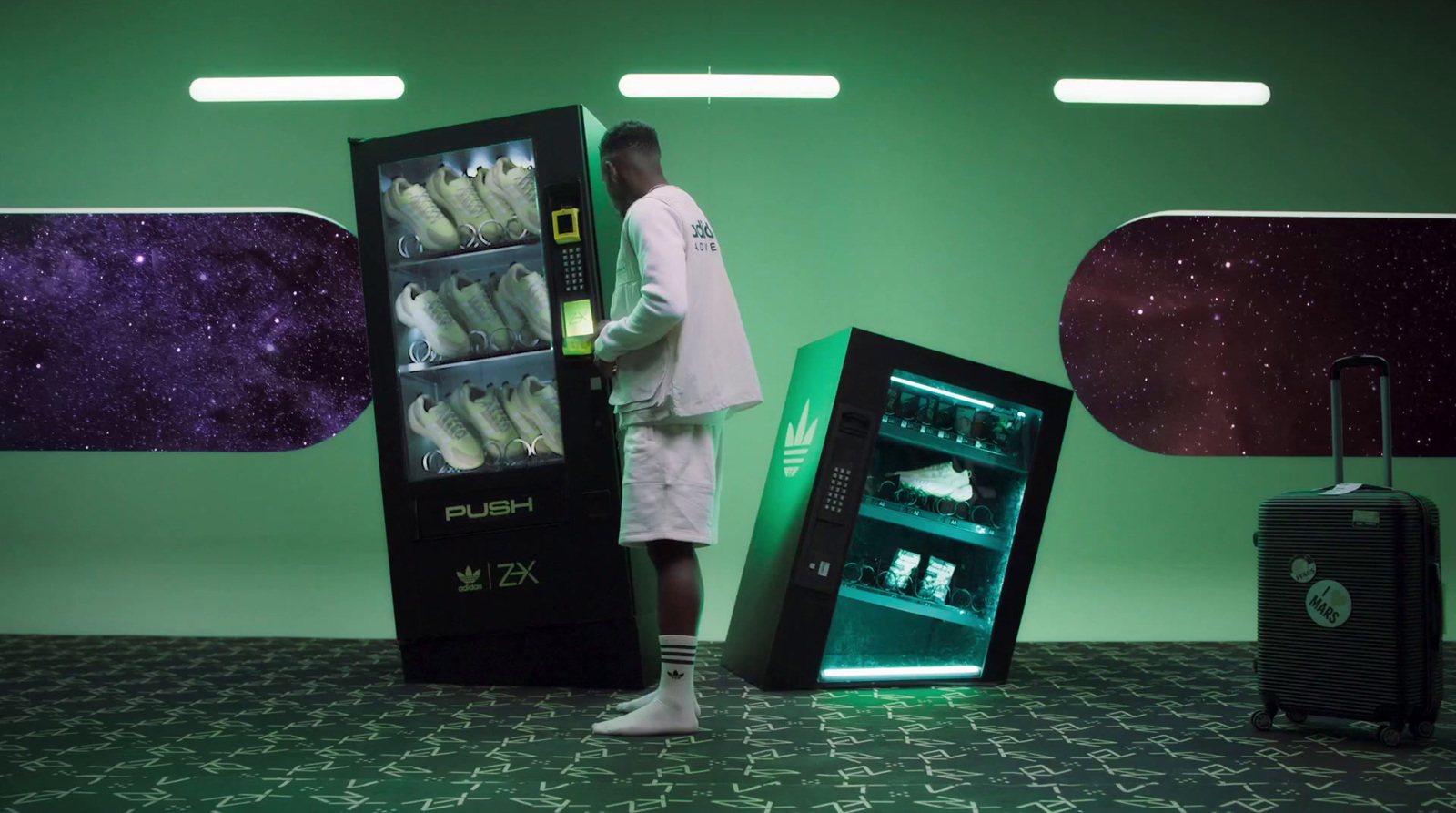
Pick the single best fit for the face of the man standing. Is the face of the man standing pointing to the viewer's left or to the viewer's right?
to the viewer's left

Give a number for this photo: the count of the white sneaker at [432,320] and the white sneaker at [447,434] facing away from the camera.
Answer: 0

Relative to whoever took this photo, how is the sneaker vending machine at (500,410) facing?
facing the viewer

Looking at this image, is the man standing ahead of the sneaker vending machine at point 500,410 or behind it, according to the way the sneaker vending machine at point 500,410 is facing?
ahead

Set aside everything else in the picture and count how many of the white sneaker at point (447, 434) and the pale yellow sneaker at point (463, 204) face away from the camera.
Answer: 0
